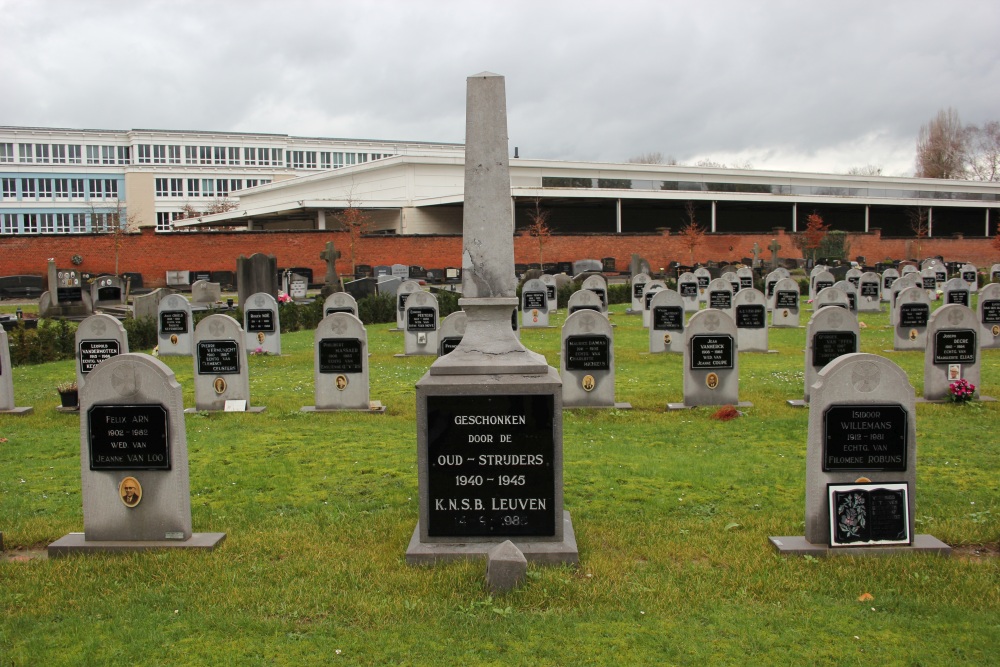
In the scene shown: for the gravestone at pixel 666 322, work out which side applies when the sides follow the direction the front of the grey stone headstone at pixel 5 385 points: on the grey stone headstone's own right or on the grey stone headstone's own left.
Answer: on the grey stone headstone's own left

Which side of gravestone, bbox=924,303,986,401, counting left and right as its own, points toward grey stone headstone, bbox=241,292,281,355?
right

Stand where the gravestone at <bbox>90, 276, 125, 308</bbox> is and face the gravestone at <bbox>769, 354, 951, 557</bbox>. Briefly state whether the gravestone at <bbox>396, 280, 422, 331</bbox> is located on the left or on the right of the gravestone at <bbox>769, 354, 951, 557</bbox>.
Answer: left

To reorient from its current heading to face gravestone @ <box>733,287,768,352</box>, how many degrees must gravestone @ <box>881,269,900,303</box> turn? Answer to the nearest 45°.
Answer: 0° — it already faces it

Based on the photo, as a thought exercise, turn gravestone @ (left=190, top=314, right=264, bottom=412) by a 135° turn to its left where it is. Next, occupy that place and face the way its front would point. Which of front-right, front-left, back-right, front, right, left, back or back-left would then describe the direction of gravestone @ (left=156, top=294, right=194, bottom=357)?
front-left

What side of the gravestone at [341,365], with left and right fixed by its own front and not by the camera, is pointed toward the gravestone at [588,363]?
left

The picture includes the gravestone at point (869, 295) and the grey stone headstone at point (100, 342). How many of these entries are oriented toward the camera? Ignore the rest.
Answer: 2

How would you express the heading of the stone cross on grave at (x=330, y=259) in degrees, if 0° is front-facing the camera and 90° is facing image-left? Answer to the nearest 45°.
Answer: approximately 0°
